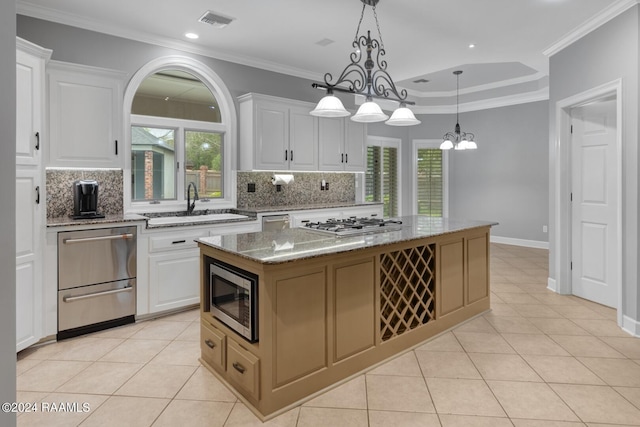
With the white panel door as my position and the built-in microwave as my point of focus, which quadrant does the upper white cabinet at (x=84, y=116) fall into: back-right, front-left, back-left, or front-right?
front-right

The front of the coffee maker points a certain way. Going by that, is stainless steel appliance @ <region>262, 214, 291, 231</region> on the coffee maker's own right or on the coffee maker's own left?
on the coffee maker's own left

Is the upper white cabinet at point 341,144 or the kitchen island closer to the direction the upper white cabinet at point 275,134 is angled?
the kitchen island

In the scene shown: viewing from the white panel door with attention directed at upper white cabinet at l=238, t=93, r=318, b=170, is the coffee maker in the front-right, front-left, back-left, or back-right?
front-left

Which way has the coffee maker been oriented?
toward the camera

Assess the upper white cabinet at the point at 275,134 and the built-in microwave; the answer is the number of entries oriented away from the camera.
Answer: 0

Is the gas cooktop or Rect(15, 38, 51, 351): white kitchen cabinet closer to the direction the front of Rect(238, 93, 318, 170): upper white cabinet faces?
the gas cooktop

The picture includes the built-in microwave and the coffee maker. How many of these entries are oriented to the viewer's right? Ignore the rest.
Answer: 0

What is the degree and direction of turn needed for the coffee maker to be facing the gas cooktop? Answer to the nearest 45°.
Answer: approximately 45° to its left

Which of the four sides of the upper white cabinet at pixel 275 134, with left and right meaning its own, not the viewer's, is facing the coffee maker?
right

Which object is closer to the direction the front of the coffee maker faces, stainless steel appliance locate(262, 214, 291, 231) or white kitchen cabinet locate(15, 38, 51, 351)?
the white kitchen cabinet

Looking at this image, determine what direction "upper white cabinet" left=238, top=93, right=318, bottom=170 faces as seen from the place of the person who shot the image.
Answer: facing the viewer and to the right of the viewer

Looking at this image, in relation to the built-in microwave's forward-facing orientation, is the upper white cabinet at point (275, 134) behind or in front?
behind

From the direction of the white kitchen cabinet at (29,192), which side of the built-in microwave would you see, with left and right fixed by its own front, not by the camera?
right
